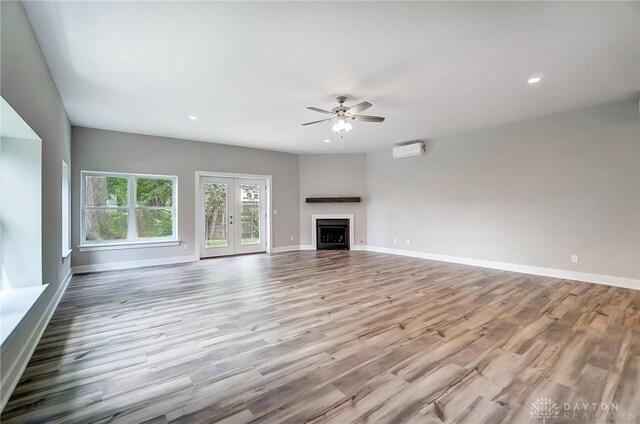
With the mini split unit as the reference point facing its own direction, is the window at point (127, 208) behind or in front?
in front

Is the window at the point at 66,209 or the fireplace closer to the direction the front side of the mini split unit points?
the window

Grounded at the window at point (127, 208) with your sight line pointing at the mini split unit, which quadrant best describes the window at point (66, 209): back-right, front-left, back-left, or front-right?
back-right

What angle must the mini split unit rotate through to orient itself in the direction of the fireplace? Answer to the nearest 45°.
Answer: approximately 45° to its right

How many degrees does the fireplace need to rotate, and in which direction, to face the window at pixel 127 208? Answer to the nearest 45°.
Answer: approximately 45° to its right

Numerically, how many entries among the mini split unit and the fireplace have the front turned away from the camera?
0

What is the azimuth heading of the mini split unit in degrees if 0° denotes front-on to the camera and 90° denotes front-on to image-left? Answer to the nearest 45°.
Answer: approximately 45°

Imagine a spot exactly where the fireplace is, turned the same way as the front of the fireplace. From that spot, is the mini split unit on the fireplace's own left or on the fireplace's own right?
on the fireplace's own left

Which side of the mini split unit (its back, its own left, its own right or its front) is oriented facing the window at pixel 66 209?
front

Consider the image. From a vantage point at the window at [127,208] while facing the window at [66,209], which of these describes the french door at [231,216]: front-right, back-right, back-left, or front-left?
back-left

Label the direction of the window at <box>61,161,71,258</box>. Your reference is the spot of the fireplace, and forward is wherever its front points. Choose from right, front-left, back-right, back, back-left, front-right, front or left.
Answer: front-right

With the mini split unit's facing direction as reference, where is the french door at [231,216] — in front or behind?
in front

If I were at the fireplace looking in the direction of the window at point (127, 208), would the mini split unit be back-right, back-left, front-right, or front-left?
back-left
